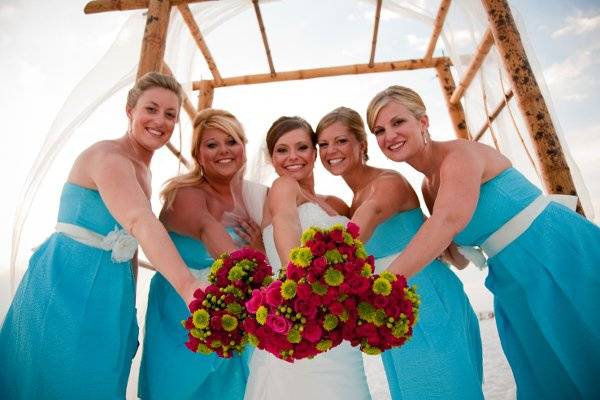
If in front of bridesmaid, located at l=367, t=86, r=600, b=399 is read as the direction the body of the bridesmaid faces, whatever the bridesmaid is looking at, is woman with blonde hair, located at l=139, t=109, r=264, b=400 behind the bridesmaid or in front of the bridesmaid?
in front

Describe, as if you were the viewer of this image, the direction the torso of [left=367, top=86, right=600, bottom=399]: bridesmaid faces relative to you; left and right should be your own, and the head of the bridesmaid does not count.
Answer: facing to the left of the viewer

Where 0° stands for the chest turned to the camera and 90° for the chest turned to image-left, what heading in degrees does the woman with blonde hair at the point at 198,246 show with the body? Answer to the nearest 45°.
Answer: approximately 315°

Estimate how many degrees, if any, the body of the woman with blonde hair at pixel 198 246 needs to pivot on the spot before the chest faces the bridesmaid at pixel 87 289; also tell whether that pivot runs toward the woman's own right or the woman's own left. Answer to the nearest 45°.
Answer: approximately 90° to the woman's own right
